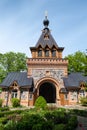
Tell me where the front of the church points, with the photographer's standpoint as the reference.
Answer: facing the viewer

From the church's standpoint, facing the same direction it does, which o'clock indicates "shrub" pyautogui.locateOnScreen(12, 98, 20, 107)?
The shrub is roughly at 2 o'clock from the church.

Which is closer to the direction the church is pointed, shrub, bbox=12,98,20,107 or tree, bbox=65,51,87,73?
the shrub

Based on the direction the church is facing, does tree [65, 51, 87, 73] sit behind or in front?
behind
